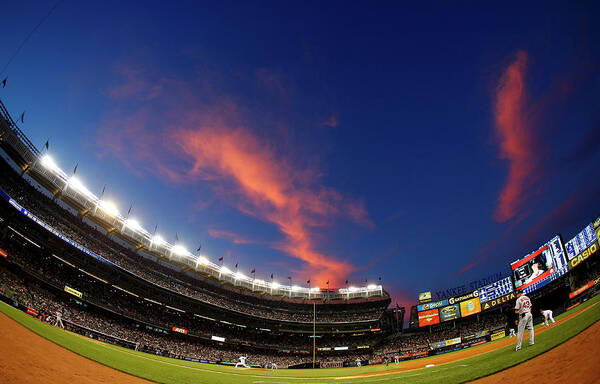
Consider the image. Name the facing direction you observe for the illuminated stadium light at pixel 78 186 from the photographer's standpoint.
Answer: facing the viewer and to the right of the viewer

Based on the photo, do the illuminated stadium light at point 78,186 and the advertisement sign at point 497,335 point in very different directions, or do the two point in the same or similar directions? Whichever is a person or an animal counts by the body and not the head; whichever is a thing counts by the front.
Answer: very different directions

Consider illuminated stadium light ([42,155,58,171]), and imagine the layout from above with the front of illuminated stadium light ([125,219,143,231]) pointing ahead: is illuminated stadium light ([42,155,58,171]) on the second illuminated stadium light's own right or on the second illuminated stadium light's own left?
on the second illuminated stadium light's own right

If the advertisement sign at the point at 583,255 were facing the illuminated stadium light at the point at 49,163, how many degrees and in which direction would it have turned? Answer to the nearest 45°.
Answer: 0° — it already faces it

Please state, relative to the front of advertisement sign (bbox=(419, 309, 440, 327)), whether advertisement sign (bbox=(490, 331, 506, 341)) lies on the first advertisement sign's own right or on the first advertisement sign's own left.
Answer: on the first advertisement sign's own left

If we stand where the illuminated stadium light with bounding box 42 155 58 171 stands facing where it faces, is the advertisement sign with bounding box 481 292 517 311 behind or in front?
in front

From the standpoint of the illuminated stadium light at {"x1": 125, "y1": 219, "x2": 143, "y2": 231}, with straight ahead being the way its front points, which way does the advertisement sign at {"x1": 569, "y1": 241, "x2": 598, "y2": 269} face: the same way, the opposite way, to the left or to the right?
the opposite way

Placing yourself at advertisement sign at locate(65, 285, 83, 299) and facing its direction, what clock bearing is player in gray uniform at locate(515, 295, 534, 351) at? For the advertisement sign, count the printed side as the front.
The player in gray uniform is roughly at 1 o'clock from the advertisement sign.
